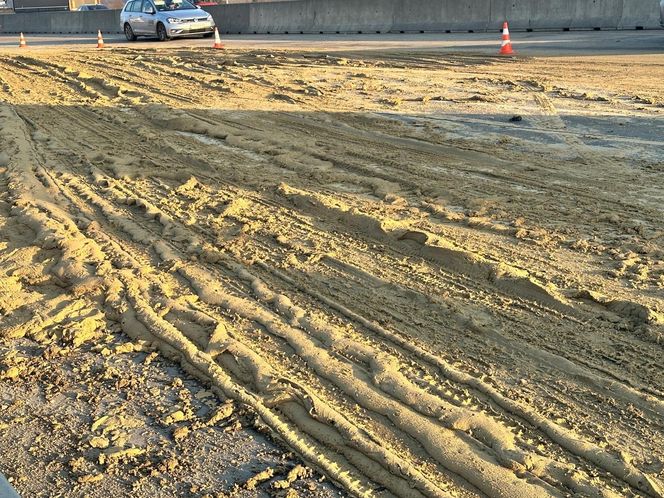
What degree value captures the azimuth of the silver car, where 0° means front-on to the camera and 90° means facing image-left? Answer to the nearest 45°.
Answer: approximately 315°

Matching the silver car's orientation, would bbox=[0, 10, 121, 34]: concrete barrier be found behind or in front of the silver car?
behind

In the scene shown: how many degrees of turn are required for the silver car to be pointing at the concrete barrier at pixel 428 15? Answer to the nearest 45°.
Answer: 0° — it already faces it
